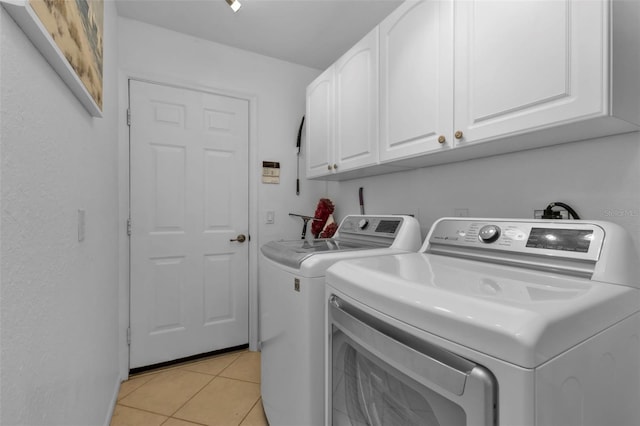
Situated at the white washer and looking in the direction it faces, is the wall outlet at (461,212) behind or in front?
behind

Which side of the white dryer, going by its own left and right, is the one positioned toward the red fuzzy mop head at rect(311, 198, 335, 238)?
right

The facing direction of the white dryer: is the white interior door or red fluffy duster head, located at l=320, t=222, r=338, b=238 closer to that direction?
the white interior door

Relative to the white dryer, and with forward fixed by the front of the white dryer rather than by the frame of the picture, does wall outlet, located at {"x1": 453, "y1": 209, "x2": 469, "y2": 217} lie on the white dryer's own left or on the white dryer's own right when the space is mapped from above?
on the white dryer's own right

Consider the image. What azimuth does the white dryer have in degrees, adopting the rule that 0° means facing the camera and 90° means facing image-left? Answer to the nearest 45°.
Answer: approximately 45°

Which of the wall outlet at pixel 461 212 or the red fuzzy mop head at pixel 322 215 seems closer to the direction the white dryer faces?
the red fuzzy mop head

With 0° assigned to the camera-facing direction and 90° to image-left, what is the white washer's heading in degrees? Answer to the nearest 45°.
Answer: approximately 45°

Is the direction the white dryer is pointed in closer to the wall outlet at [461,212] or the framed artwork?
the framed artwork

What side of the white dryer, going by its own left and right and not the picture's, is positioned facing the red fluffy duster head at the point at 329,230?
right

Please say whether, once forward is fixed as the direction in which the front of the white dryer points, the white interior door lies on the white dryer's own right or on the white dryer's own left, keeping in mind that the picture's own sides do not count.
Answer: on the white dryer's own right
